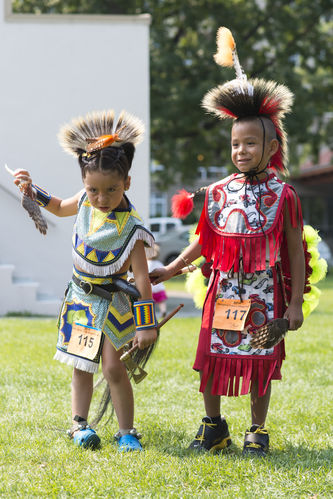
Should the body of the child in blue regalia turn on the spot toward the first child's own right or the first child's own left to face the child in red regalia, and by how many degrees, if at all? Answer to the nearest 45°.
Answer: approximately 90° to the first child's own left

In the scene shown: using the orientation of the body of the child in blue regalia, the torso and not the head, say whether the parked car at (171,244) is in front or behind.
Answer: behind

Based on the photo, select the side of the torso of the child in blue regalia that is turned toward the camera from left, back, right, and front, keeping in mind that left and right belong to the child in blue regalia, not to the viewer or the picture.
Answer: front

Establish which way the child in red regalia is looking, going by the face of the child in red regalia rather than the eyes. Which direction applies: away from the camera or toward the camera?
toward the camera

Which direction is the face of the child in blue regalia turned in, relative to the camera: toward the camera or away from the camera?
toward the camera

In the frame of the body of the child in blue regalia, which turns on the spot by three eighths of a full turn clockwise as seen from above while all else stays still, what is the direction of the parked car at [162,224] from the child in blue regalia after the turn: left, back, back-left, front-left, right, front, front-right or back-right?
front-right

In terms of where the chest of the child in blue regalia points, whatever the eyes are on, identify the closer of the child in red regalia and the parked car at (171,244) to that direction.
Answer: the child in red regalia
